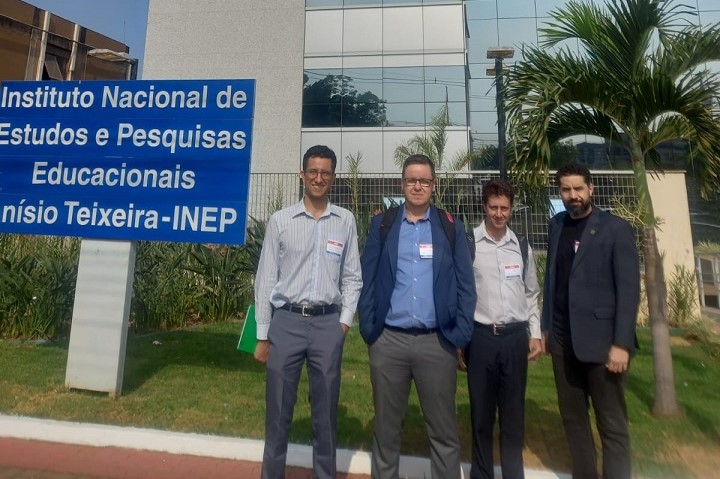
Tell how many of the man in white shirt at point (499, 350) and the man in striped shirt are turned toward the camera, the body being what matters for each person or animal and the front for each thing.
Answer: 2

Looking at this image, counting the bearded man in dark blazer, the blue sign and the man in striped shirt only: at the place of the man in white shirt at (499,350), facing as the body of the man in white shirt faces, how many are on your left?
1

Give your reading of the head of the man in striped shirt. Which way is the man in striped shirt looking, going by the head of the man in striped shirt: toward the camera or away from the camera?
toward the camera

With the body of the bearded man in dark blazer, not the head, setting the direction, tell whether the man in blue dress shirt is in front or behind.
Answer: in front

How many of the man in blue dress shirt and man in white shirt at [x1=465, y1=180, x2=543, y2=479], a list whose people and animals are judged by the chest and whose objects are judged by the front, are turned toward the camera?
2

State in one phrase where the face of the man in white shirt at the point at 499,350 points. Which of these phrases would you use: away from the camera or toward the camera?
toward the camera

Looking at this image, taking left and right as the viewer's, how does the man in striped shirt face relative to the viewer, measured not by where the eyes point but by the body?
facing the viewer

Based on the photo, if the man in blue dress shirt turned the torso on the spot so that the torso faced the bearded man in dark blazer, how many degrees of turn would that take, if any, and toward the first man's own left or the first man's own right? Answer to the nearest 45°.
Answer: approximately 90° to the first man's own left

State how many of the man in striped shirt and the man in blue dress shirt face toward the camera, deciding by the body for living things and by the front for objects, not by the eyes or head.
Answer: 2

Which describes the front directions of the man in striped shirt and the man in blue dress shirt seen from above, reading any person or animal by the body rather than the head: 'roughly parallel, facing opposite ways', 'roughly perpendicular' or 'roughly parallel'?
roughly parallel

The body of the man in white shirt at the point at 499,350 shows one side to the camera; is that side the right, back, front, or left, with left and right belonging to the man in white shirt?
front
